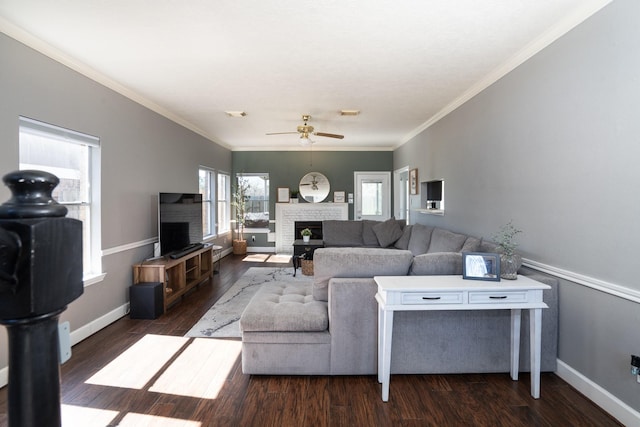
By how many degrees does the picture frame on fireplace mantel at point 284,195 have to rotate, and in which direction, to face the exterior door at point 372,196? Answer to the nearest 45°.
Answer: approximately 90° to its left

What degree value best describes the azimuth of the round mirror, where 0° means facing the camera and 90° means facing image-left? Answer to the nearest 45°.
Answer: approximately 0°

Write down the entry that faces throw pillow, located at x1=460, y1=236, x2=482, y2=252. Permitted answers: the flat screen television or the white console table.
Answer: the flat screen television

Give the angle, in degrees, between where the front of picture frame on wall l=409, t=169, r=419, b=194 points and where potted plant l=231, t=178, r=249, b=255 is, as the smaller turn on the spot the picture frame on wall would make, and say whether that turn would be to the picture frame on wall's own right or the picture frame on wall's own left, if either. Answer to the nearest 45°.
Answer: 0° — it already faces it

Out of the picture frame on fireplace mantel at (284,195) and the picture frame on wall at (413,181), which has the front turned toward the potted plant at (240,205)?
the picture frame on wall at (413,181)

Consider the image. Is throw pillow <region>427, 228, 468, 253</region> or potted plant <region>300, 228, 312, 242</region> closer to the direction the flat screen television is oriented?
the throw pillow

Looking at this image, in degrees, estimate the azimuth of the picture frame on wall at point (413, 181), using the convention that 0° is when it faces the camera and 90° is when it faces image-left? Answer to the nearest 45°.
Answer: approximately 90°

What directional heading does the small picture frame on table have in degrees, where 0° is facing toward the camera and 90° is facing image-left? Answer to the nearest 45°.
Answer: approximately 0°

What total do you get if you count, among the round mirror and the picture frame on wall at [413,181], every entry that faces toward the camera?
1

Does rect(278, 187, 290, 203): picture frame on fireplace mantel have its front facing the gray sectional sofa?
yes

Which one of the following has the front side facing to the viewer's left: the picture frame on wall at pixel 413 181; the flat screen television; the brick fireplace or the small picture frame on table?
the picture frame on wall

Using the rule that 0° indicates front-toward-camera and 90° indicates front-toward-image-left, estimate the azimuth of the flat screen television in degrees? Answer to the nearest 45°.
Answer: approximately 315°
